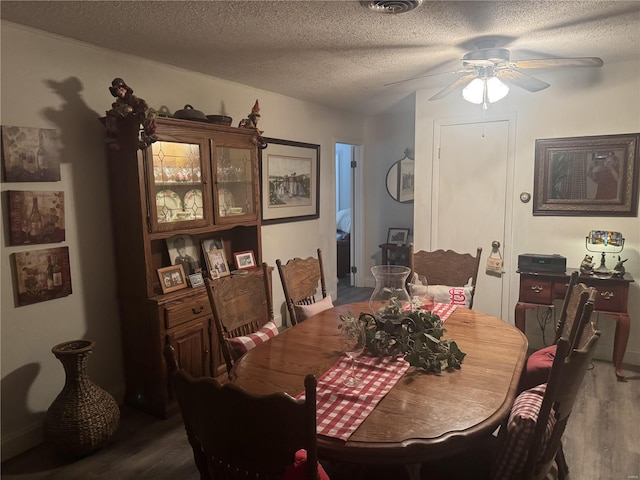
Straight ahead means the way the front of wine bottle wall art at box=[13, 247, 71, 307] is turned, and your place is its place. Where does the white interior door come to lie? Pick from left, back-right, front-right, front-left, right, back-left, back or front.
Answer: front-left

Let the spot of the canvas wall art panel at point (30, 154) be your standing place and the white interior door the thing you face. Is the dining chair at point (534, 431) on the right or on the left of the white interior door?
right

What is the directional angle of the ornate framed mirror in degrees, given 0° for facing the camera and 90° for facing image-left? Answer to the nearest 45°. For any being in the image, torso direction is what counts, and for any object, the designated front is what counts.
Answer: approximately 0°

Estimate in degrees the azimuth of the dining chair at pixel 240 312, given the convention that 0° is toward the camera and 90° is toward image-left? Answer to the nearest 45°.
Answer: approximately 315°

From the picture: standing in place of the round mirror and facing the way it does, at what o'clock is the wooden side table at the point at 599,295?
The wooden side table is roughly at 11 o'clock from the round mirror.

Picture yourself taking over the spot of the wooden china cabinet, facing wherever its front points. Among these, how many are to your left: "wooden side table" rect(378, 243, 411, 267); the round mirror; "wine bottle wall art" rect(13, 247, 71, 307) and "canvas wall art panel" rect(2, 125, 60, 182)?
2

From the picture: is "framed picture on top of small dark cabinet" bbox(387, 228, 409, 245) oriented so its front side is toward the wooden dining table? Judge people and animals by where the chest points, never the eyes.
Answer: yes

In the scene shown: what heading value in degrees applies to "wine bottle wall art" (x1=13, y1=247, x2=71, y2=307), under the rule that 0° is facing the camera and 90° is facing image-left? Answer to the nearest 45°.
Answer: approximately 315°

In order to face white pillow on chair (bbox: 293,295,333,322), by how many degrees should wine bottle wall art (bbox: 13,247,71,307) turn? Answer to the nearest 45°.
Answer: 0° — it already faces it

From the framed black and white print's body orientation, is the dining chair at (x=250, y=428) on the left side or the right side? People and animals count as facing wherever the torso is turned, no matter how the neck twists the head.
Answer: on its right

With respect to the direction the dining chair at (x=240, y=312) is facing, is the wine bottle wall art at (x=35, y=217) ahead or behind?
behind
